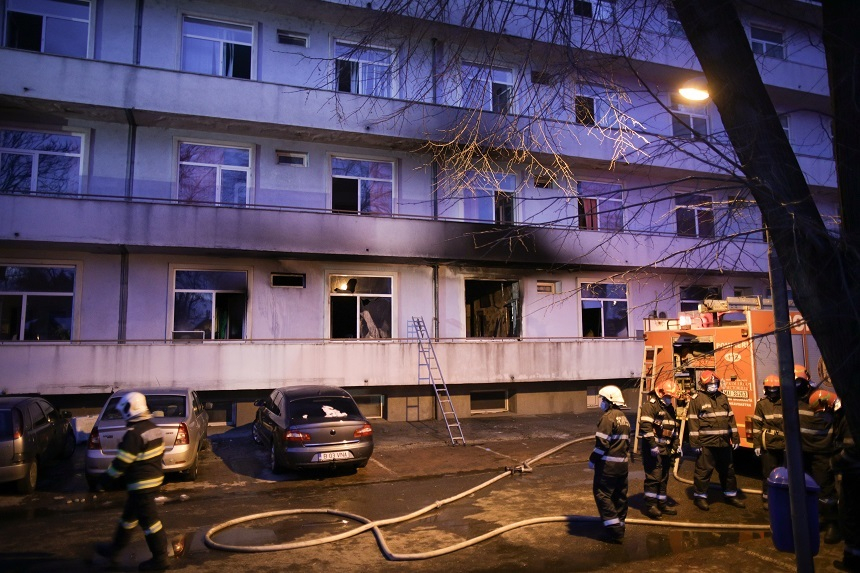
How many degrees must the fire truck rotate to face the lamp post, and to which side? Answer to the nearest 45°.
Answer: approximately 135° to its right

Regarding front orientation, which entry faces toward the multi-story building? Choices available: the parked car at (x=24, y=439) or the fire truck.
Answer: the parked car

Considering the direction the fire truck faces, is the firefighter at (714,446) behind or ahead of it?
behind

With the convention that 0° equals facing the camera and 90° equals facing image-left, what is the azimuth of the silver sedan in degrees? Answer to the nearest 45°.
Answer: approximately 180°
